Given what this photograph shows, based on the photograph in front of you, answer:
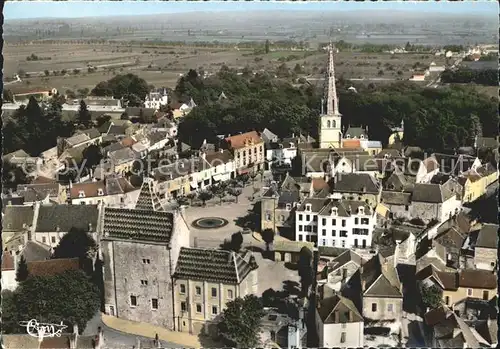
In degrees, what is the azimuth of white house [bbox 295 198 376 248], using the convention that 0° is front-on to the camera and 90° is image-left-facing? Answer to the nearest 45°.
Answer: approximately 0°

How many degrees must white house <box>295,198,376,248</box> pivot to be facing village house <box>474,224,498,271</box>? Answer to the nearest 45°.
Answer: approximately 45° to its left

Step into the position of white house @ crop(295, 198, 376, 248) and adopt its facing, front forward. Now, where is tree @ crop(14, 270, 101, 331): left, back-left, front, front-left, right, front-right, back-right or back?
front-right

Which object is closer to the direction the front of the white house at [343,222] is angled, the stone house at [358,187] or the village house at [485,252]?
the village house

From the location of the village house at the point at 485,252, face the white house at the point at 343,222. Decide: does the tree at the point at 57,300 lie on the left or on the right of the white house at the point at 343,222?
left

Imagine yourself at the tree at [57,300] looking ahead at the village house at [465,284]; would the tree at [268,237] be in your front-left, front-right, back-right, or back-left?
front-left

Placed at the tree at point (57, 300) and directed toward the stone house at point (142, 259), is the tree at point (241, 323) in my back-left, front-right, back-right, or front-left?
front-right

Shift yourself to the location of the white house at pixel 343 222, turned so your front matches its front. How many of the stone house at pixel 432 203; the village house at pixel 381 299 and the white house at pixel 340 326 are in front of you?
2

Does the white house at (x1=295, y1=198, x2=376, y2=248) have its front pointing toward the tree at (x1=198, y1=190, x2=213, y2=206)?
no

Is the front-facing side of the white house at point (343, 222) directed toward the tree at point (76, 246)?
no

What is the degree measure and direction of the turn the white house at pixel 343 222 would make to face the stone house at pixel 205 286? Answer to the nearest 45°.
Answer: approximately 45° to its right

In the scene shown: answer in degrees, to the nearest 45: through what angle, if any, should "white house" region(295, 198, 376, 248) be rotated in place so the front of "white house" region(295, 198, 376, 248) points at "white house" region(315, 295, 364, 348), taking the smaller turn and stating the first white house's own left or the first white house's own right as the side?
0° — it already faces it

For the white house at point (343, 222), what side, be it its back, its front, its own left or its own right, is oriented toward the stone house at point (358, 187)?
back

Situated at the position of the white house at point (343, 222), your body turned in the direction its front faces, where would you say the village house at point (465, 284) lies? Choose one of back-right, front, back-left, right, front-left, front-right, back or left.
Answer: front-left

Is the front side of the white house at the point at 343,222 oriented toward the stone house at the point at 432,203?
no

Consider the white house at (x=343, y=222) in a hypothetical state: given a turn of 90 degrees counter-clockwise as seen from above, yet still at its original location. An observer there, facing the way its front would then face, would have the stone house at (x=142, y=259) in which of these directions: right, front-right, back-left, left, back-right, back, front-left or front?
back-right

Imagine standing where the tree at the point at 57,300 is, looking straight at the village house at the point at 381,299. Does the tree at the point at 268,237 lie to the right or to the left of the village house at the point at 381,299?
left

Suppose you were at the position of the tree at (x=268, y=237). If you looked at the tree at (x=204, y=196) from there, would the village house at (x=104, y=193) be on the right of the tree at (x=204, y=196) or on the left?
left

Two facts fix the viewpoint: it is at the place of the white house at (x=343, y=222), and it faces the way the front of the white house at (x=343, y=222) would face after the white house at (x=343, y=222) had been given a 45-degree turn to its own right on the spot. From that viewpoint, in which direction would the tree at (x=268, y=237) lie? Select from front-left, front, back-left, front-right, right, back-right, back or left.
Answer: front-right
